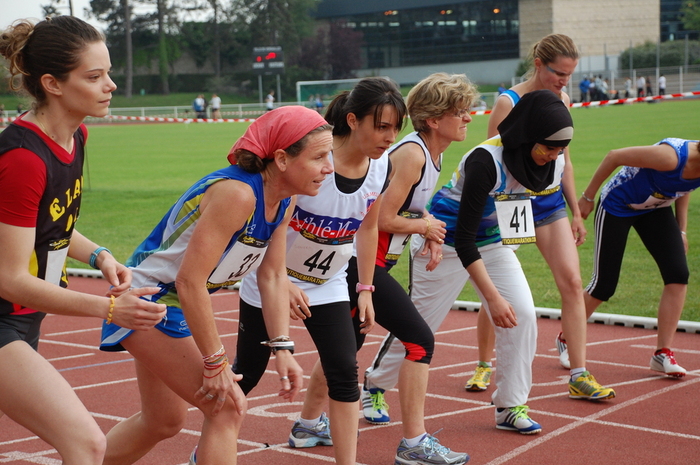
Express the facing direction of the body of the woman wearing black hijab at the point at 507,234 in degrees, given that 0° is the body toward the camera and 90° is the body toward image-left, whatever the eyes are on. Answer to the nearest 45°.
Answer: approximately 315°

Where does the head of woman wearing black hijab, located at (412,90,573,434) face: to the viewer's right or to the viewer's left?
to the viewer's right

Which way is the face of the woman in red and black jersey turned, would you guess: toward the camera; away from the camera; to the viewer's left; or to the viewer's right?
to the viewer's right

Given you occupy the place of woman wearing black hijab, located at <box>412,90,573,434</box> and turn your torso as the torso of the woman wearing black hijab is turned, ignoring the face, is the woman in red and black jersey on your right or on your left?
on your right
